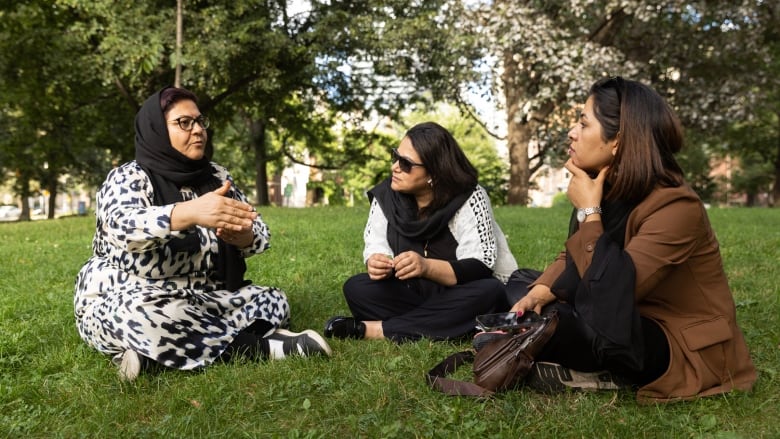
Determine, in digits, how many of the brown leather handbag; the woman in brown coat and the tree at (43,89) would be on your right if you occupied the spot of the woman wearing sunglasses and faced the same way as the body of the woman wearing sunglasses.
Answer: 1

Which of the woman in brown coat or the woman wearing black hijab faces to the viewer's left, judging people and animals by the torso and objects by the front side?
the woman in brown coat

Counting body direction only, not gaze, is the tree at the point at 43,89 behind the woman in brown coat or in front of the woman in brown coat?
in front

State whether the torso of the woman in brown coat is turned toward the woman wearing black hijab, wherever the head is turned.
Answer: yes

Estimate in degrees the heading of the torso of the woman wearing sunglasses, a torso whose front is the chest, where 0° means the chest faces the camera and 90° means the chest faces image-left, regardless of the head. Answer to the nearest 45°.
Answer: approximately 45°

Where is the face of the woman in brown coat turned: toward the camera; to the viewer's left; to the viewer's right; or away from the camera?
to the viewer's left

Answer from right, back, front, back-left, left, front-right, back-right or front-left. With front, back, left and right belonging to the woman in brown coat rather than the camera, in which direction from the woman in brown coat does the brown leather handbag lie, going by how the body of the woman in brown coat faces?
front

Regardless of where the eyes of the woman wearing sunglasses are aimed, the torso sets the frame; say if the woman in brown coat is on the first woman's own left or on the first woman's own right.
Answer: on the first woman's own left

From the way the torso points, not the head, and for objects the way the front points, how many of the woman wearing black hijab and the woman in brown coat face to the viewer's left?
1

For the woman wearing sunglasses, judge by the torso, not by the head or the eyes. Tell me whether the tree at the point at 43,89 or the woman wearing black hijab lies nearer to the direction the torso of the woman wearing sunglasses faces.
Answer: the woman wearing black hijab

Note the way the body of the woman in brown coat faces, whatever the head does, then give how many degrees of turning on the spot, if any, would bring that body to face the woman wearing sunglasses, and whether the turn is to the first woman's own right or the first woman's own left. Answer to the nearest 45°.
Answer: approximately 45° to the first woman's own right

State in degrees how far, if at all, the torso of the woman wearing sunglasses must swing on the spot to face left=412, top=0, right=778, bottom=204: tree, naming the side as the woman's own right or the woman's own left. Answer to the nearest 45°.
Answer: approximately 135° to the woman's own right

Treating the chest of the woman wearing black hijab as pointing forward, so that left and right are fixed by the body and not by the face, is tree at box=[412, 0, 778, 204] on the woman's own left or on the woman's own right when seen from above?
on the woman's own left

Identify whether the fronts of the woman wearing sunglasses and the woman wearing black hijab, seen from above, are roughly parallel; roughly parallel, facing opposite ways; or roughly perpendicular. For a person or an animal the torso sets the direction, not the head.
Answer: roughly perpendicular

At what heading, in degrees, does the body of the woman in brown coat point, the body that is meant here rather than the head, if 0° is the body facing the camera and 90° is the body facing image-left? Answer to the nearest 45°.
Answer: approximately 90°

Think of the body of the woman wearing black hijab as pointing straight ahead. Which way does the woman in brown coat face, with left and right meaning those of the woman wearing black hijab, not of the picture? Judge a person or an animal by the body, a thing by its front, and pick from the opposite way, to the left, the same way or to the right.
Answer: the opposite way

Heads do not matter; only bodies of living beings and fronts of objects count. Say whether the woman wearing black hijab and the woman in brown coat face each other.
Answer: yes

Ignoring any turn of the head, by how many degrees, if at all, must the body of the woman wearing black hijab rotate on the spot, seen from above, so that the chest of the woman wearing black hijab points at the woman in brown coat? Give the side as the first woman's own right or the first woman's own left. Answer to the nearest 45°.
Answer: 0° — they already face them

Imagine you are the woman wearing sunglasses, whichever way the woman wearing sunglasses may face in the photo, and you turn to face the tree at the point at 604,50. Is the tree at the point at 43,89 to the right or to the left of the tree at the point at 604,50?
left
